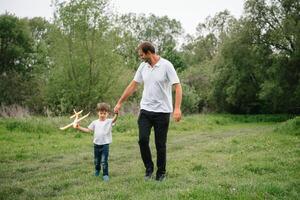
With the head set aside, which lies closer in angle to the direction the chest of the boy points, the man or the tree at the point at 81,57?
the man

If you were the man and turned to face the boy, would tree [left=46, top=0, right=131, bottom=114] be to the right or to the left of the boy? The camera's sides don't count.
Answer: right

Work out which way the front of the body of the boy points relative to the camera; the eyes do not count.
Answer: toward the camera

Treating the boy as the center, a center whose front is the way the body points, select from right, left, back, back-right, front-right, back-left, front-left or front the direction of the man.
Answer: front-left

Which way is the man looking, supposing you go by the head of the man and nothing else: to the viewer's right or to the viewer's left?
to the viewer's left

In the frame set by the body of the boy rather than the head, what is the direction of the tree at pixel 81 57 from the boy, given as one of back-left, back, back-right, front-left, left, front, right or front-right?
back
